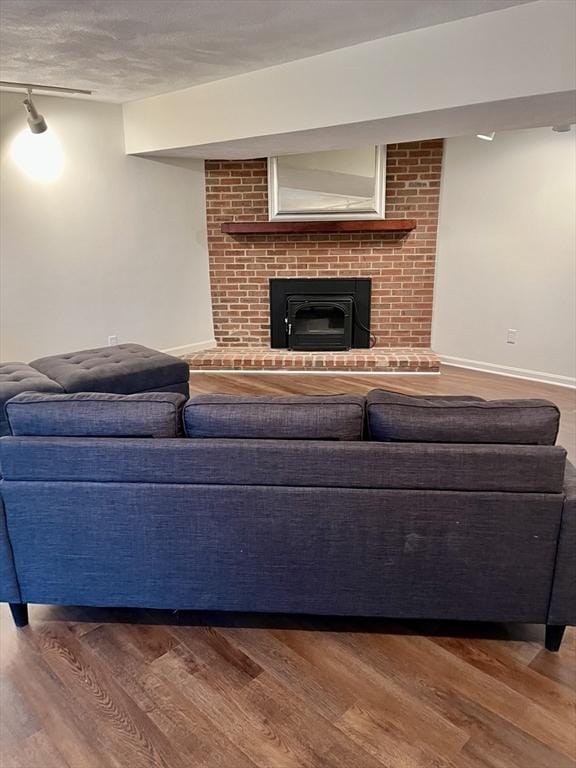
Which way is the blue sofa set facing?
away from the camera

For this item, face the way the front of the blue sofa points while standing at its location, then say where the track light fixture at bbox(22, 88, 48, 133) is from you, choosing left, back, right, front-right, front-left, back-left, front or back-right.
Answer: front-left

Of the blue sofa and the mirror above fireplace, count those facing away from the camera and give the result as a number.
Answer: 1

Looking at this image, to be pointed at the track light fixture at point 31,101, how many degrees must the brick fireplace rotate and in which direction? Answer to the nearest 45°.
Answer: approximately 45° to its right

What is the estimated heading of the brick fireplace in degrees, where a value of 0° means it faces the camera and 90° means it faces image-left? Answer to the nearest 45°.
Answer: approximately 0°

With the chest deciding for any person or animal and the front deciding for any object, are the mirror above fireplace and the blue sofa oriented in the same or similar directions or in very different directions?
very different directions

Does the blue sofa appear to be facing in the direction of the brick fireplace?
yes

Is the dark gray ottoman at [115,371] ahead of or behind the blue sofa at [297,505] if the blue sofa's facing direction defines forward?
ahead

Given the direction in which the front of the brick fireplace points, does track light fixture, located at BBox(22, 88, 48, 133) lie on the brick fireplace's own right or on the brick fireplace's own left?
on the brick fireplace's own right

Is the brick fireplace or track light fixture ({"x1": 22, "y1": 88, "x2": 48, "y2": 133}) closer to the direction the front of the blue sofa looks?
the brick fireplace
